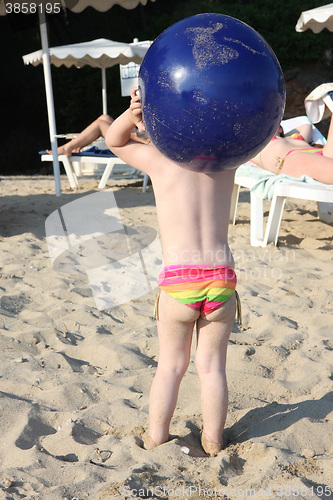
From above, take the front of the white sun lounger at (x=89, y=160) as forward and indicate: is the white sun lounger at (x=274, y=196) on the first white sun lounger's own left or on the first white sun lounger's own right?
on the first white sun lounger's own left

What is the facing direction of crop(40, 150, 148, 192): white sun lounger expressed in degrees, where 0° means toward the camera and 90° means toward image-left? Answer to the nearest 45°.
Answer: approximately 90°

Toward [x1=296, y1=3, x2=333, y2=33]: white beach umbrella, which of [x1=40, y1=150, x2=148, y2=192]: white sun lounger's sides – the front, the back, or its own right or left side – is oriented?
back

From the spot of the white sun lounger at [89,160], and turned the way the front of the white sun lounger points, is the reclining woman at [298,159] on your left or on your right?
on your left
